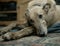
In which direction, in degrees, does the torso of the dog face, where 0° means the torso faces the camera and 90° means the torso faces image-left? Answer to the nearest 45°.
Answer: approximately 45°
